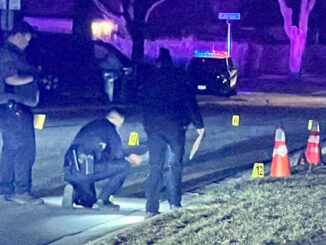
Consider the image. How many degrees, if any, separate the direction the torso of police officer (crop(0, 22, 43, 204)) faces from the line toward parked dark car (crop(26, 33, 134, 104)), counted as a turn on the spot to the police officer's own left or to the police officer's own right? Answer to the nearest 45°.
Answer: approximately 90° to the police officer's own left

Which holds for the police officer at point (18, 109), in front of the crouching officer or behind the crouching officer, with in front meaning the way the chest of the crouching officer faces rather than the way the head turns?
behind

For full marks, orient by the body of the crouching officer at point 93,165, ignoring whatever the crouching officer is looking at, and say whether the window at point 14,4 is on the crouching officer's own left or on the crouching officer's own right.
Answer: on the crouching officer's own left

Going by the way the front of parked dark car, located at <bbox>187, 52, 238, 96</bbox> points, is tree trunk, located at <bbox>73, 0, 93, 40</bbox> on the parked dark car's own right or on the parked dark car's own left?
on the parked dark car's own left

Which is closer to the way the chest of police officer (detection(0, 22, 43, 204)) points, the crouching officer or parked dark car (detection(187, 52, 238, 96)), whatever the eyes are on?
the crouching officer

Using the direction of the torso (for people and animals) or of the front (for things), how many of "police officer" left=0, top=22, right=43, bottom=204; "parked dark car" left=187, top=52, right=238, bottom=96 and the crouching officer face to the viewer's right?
2

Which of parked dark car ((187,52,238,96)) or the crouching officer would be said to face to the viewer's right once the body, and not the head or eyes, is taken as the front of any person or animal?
the crouching officer

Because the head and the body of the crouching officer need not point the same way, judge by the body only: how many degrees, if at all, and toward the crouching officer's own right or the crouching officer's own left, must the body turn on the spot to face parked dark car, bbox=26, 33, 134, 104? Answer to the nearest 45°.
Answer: approximately 90° to the crouching officer's own left

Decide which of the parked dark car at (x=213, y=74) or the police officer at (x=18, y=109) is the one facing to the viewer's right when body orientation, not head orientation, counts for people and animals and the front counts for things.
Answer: the police officer

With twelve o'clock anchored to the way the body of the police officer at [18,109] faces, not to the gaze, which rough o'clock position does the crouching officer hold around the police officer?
The crouching officer is roughly at 1 o'clock from the police officer.

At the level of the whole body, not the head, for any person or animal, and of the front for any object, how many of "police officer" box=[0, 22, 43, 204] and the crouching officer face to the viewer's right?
2

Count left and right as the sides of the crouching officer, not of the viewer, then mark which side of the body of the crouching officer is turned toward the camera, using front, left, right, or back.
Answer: right

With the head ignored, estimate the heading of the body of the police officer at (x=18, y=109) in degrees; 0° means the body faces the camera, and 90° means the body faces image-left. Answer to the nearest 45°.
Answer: approximately 270°

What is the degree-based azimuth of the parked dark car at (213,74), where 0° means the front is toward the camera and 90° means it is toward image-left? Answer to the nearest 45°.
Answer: approximately 45°

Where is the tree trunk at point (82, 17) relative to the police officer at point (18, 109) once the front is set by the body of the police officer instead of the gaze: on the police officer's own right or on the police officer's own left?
on the police officer's own left
